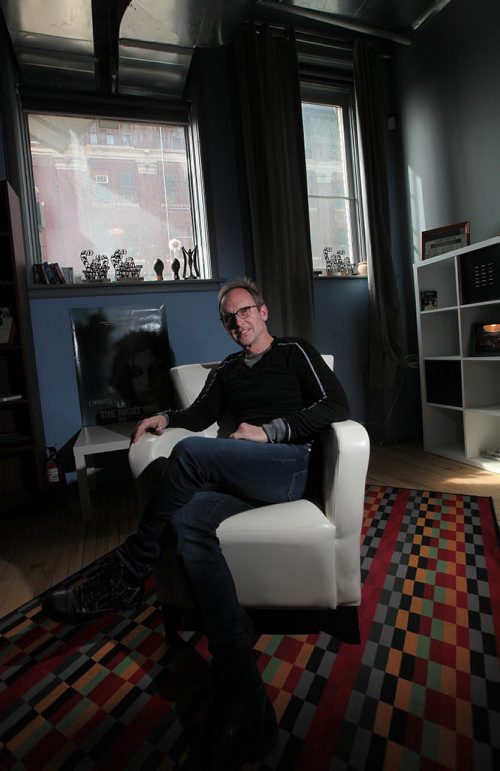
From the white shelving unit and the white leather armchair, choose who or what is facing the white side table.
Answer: the white shelving unit

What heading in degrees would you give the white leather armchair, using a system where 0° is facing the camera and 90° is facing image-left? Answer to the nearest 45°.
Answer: approximately 0°

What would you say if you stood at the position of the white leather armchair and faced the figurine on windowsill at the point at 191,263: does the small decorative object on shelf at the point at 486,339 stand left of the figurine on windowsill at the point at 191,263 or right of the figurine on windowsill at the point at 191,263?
right

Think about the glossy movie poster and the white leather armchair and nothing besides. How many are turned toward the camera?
2

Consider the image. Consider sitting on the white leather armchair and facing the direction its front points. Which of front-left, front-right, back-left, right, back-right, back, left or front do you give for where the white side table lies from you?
back-right

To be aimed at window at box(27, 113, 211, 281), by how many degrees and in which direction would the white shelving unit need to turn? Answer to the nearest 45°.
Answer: approximately 45° to its right

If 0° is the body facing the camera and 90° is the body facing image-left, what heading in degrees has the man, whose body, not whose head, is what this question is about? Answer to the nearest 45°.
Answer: approximately 45°

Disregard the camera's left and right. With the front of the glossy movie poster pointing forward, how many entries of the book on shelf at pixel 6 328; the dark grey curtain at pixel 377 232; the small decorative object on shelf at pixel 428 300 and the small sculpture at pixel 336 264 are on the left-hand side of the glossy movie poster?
3

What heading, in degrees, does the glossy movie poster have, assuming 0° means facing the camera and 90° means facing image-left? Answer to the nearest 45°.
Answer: approximately 0°

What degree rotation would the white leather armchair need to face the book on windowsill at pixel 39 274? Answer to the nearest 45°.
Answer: approximately 135° to its right

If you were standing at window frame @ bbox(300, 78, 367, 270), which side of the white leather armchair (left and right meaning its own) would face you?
back

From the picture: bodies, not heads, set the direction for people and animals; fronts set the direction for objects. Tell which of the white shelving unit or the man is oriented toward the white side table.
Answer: the white shelving unit

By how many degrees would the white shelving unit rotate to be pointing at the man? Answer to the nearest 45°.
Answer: approximately 45° to its left
